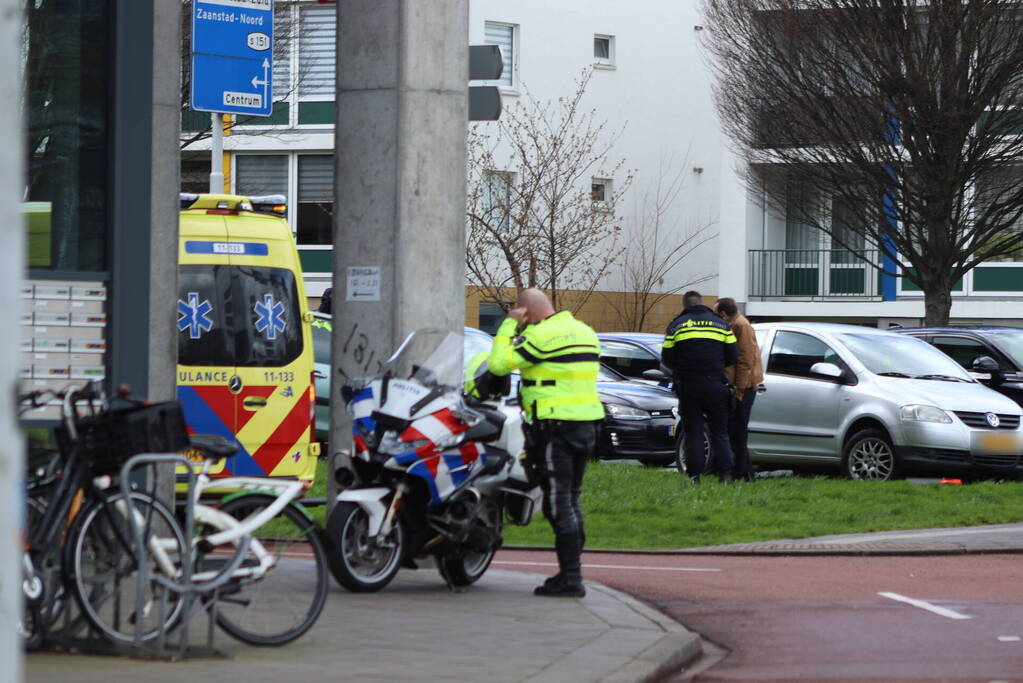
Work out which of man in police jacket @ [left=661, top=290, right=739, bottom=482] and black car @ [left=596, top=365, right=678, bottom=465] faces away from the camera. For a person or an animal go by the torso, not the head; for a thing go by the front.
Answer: the man in police jacket

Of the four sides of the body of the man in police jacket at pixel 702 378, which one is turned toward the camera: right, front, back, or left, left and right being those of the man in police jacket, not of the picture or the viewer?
back

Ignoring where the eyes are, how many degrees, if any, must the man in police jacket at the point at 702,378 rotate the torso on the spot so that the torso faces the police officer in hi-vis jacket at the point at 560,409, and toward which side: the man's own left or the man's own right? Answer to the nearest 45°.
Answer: approximately 180°

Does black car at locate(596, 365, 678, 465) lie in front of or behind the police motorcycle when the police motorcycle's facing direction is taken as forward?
behind

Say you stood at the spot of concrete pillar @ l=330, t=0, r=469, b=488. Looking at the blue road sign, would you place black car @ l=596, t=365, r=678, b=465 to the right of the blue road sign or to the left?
right
